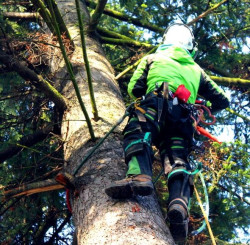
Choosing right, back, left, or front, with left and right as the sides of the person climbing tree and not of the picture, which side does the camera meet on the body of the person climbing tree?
back
